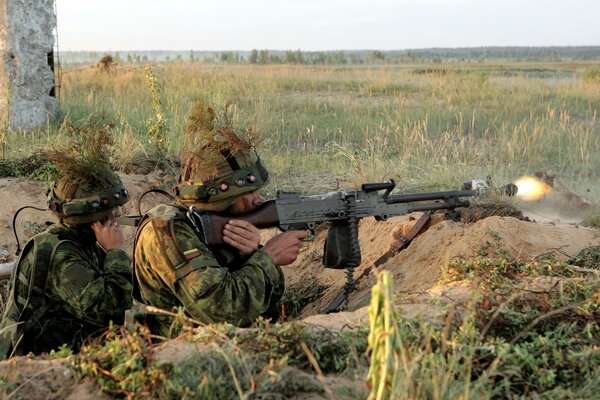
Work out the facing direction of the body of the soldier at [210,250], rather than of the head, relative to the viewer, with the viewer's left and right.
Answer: facing to the right of the viewer

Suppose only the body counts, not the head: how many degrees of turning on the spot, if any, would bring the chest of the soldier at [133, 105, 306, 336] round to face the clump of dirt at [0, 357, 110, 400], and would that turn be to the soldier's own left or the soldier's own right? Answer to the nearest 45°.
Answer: approximately 135° to the soldier's own right

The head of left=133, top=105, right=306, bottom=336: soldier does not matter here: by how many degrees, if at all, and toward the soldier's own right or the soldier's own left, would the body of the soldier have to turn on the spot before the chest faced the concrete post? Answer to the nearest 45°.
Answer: approximately 90° to the soldier's own left

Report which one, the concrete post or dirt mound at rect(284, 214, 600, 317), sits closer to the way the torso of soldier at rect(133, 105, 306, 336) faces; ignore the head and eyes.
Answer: the dirt mound

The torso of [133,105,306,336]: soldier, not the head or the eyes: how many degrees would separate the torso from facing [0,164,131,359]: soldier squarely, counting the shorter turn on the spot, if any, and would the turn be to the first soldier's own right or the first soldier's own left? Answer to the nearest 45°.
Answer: approximately 180°

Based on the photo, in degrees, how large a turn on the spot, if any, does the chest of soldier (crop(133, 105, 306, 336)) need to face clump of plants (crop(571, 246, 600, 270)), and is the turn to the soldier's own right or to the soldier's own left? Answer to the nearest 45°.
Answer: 0° — they already face it

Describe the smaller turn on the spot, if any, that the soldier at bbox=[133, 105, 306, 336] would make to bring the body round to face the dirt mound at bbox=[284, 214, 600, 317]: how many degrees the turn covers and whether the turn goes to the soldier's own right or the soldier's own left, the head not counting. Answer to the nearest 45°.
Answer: approximately 45° to the soldier's own left

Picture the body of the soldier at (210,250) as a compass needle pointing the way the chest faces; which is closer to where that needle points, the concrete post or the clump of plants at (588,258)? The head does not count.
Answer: the clump of plants
